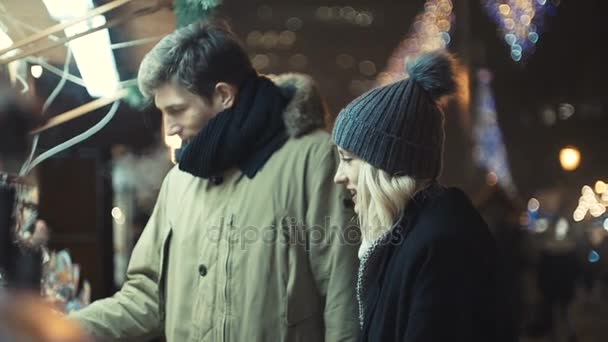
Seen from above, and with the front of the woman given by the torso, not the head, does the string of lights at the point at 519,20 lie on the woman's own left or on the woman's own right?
on the woman's own right

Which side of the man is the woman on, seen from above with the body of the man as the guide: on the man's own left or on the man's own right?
on the man's own left

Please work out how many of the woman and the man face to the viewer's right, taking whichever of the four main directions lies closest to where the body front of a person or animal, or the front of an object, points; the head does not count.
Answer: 0

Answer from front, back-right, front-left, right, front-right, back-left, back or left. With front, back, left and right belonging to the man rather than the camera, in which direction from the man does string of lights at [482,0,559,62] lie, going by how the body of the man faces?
back

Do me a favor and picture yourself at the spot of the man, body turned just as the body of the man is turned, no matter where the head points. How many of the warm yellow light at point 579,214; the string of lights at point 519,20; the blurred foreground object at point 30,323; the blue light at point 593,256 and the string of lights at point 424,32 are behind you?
4

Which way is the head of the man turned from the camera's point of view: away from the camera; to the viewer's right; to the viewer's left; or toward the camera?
to the viewer's left

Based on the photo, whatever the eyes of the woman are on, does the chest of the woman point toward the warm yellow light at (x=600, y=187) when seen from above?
no

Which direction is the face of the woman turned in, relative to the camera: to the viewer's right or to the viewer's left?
to the viewer's left

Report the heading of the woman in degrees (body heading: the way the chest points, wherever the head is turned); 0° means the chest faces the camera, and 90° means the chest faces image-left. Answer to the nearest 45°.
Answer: approximately 90°

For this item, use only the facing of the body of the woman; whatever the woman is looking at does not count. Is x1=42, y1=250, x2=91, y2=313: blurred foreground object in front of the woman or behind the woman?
in front

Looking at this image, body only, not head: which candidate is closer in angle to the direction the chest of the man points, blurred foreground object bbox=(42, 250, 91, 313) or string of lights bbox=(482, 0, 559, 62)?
the blurred foreground object

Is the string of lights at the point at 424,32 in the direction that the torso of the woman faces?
no

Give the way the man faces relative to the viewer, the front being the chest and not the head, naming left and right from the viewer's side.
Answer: facing the viewer and to the left of the viewer

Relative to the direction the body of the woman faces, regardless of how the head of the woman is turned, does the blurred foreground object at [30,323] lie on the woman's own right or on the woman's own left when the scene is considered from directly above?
on the woman's own left

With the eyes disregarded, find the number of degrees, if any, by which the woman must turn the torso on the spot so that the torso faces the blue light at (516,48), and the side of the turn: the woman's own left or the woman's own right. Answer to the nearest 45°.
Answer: approximately 90° to the woman's own right
